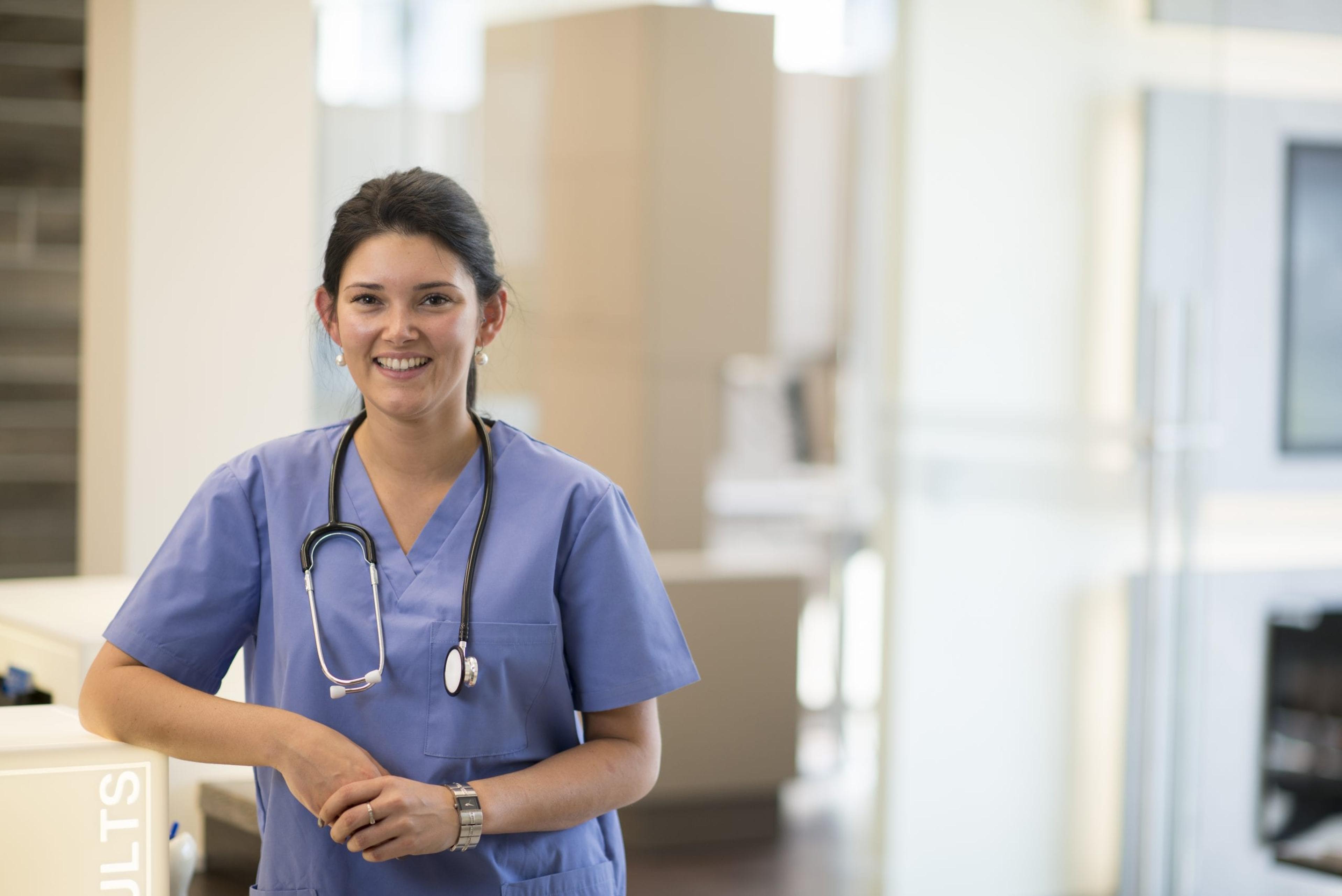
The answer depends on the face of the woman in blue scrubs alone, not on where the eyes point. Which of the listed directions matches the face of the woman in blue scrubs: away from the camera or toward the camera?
toward the camera

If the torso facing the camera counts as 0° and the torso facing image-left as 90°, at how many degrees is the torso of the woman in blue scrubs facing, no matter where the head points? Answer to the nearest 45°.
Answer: approximately 0°
